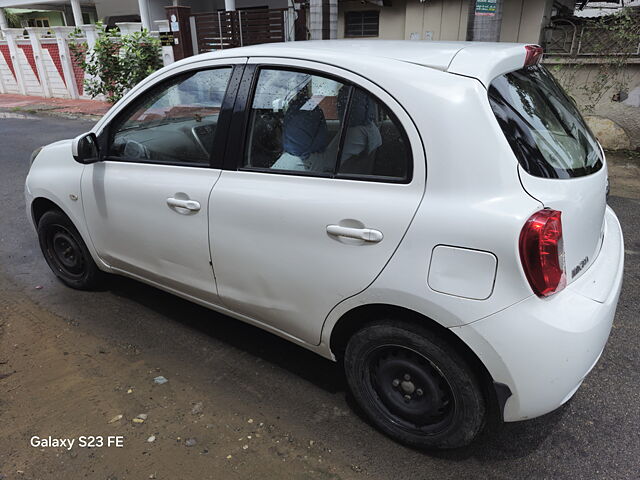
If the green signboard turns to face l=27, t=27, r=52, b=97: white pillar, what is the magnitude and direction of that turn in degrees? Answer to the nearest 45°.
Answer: approximately 135° to its right

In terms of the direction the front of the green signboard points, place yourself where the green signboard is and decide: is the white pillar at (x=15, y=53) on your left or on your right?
on your right

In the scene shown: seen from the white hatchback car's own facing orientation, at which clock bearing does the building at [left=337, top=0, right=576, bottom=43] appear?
The building is roughly at 2 o'clock from the white hatchback car.

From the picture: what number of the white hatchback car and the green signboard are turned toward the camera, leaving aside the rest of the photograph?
1

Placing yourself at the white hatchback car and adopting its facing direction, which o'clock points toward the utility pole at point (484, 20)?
The utility pole is roughly at 2 o'clock from the white hatchback car.

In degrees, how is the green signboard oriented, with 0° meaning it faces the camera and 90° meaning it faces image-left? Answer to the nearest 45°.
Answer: approximately 0°

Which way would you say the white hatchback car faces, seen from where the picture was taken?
facing away from the viewer and to the left of the viewer

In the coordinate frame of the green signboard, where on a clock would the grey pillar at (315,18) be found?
The grey pillar is roughly at 4 o'clock from the green signboard.

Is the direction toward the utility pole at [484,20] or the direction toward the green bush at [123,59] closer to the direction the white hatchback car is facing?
the green bush

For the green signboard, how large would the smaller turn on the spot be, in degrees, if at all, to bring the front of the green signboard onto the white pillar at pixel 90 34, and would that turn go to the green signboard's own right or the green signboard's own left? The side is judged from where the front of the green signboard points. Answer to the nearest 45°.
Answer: approximately 135° to the green signboard's own right
